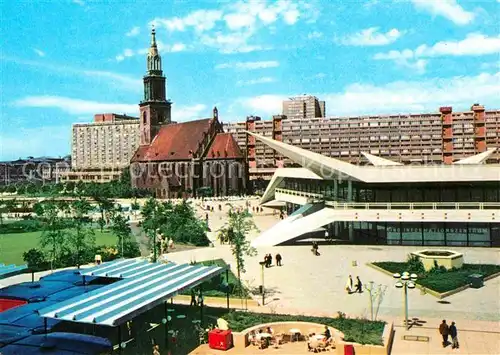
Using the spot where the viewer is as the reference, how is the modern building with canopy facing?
facing the viewer

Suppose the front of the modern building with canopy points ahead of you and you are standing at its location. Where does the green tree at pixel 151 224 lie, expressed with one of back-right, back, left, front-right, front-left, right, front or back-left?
right

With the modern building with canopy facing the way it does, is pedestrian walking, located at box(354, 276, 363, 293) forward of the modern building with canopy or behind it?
forward

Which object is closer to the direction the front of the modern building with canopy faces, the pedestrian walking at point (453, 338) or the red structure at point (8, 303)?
the pedestrian walking

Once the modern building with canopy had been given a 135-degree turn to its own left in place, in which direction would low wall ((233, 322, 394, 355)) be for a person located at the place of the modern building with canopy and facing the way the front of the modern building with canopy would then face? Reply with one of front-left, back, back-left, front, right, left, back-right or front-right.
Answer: back-right

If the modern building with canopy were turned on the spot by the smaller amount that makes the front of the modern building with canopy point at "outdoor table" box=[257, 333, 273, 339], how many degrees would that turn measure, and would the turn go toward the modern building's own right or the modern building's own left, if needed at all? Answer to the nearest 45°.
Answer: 0° — it already faces it

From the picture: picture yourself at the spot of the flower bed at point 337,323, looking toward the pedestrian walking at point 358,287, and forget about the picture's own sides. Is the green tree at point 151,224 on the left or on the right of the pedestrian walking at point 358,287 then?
left

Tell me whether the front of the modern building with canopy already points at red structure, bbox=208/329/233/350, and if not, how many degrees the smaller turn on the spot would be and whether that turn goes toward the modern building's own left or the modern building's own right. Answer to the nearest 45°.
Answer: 0° — it already faces it

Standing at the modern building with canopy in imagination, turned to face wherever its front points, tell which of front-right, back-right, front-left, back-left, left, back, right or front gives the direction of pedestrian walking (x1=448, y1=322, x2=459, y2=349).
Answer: front

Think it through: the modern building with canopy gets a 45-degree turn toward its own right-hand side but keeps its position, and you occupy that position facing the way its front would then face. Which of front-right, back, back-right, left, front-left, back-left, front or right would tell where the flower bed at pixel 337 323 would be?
front-left

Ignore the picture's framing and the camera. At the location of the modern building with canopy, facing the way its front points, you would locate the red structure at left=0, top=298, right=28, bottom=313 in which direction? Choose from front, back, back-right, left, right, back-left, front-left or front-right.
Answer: front-right

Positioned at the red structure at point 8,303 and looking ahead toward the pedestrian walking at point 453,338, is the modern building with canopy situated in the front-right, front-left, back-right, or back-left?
front-left
